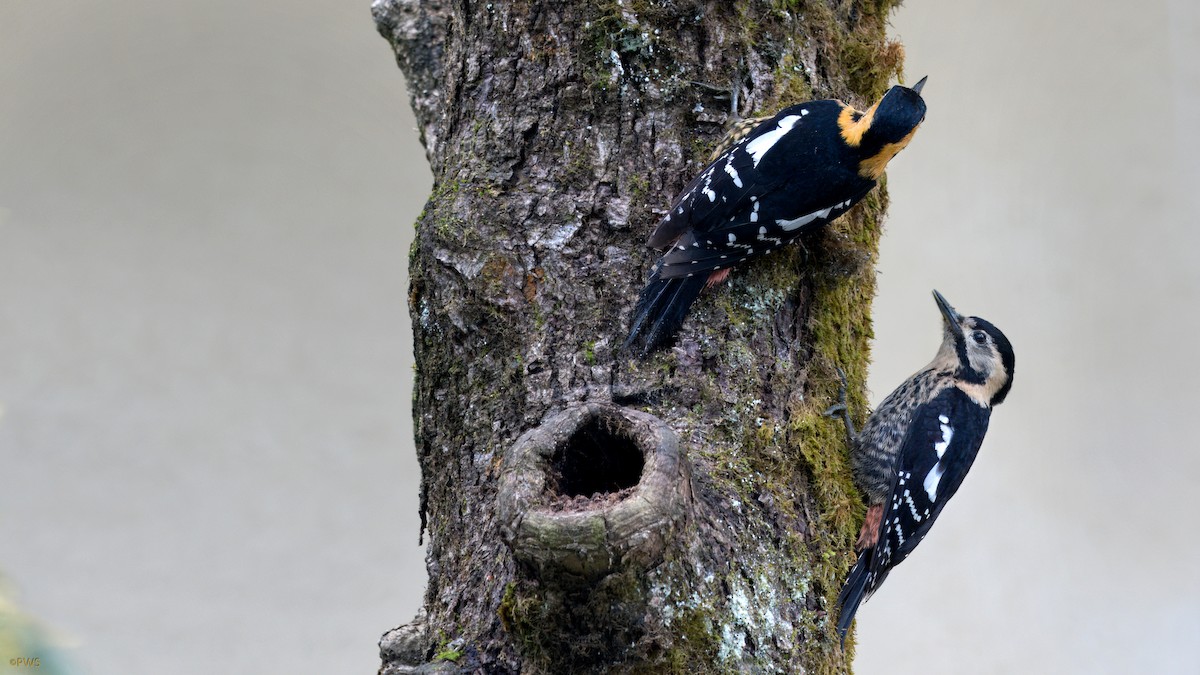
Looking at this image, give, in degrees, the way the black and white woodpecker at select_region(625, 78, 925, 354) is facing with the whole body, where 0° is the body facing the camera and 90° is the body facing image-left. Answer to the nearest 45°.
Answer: approximately 225°
